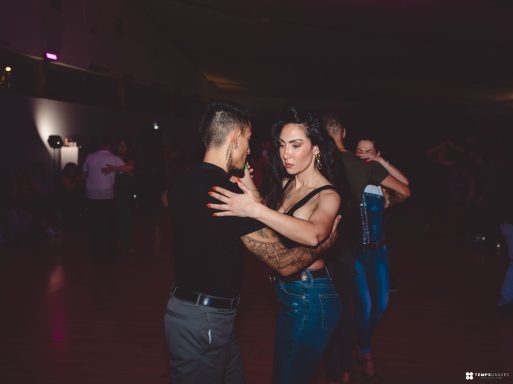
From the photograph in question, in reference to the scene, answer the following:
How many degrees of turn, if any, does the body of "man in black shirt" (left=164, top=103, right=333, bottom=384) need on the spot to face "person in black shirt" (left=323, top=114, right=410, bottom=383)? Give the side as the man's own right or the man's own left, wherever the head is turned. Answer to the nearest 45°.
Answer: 0° — they already face them

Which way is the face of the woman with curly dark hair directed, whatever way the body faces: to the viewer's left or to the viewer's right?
to the viewer's left

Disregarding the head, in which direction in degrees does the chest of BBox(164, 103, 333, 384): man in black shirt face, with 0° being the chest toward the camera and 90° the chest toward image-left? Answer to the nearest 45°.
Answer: approximately 225°

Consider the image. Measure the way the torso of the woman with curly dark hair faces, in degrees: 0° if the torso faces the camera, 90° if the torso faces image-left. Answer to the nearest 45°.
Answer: approximately 45°

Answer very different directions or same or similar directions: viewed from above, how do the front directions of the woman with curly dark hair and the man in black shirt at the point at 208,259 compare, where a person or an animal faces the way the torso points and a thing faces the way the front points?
very different directions
